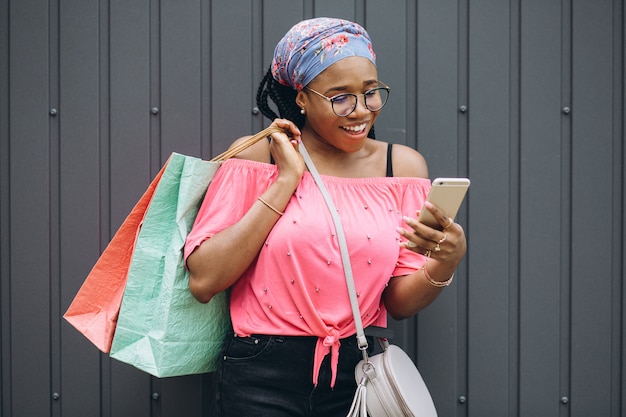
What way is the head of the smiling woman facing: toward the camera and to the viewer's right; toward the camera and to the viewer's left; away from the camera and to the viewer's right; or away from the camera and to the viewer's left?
toward the camera and to the viewer's right

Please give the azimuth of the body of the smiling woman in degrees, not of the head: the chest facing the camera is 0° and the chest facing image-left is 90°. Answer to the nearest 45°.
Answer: approximately 315°
